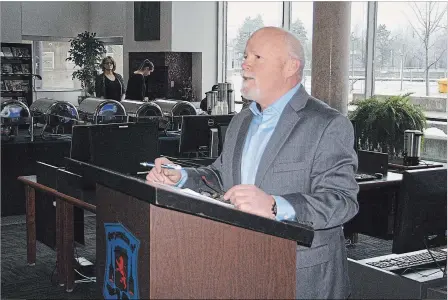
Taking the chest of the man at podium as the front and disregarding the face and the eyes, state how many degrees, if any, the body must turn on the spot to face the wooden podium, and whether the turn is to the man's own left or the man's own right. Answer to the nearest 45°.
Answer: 0° — they already face it

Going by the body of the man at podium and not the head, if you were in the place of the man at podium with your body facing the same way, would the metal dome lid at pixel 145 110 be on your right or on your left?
on your right

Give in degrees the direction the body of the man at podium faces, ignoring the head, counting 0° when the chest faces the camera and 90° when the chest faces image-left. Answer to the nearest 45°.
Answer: approximately 45°

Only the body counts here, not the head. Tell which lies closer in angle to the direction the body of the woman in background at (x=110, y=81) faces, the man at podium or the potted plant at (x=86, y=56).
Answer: the man at podium

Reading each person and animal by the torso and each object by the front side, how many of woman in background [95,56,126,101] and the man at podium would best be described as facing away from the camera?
0

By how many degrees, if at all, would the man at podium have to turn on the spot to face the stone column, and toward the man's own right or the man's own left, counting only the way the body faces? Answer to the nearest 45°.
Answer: approximately 135° to the man's own right

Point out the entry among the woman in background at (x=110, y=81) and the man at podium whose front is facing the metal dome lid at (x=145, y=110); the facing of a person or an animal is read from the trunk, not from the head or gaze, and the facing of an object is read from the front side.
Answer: the woman in background

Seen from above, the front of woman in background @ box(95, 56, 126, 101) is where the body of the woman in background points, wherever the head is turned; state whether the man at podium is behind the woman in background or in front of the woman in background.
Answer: in front

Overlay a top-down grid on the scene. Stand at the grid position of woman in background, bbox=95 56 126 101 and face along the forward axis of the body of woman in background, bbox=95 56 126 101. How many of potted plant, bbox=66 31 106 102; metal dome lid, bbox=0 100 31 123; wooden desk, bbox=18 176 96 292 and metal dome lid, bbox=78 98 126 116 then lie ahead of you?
3

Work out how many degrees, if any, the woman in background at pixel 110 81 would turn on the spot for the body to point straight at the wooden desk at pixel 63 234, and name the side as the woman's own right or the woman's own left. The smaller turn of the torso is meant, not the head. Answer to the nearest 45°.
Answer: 0° — they already face it

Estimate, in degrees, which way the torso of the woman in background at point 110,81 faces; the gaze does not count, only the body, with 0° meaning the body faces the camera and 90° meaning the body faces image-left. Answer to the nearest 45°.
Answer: approximately 0°
